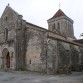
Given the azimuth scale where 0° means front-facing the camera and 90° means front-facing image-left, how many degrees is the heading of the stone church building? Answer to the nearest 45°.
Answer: approximately 45°
